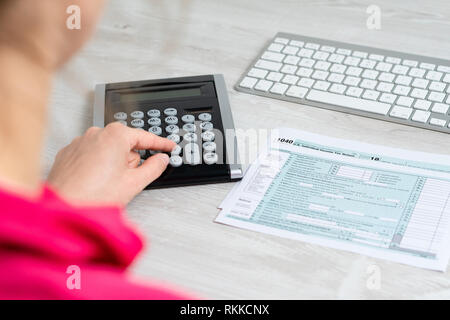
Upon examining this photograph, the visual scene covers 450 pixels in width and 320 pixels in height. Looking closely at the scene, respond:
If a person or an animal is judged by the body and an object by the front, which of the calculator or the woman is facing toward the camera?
the calculator

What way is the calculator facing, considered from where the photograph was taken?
facing the viewer

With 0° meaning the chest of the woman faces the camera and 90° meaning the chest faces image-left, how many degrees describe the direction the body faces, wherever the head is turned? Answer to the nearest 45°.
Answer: approximately 225°

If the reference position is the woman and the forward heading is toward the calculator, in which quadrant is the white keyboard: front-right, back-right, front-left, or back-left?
front-right

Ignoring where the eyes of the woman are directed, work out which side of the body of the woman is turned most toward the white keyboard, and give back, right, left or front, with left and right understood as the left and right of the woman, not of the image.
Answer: front

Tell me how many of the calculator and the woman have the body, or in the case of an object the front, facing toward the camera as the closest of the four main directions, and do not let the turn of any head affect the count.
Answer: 1
